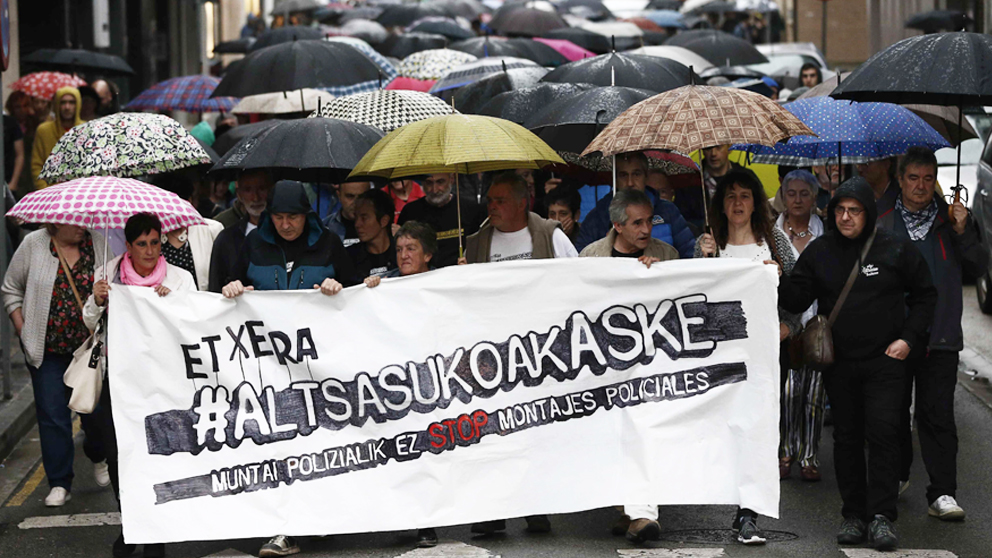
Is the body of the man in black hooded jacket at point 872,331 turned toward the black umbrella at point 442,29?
no

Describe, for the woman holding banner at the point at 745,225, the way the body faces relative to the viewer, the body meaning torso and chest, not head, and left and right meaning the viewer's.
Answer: facing the viewer

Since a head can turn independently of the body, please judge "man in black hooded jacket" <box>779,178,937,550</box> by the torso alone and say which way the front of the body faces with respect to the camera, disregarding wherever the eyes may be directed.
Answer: toward the camera

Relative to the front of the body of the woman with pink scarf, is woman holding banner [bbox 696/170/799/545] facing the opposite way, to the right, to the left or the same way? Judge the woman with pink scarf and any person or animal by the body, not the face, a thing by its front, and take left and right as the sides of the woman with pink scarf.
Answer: the same way

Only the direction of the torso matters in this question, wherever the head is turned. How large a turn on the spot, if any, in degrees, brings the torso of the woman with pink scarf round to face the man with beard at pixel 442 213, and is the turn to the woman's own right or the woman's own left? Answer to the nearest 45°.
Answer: approximately 135° to the woman's own left

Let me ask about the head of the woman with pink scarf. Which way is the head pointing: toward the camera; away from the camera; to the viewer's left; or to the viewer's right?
toward the camera

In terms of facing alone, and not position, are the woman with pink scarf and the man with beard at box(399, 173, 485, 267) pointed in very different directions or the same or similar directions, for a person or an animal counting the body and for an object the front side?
same or similar directions

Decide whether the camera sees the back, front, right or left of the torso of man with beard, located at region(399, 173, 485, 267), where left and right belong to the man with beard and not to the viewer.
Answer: front

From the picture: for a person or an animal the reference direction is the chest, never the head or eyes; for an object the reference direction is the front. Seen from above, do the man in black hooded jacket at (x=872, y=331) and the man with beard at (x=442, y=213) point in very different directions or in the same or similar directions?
same or similar directions

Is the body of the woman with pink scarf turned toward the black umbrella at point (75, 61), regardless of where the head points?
no

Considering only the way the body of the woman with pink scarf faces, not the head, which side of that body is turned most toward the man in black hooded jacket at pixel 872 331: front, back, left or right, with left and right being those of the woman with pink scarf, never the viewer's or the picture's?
left

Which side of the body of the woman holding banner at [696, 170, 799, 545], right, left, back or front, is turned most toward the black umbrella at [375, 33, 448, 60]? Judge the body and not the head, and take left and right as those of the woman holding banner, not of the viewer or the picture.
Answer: back

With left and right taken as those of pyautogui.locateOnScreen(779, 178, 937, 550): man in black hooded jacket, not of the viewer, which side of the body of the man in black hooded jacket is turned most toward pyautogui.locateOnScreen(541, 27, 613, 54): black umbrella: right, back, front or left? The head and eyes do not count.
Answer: back

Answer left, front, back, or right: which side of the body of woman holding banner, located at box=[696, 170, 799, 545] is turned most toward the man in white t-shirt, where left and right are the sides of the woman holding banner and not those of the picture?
right

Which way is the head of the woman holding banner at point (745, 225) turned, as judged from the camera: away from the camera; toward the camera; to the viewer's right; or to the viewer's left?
toward the camera

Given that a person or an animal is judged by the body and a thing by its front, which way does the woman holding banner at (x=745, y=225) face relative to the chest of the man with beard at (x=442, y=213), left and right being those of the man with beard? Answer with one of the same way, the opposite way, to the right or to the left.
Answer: the same way
